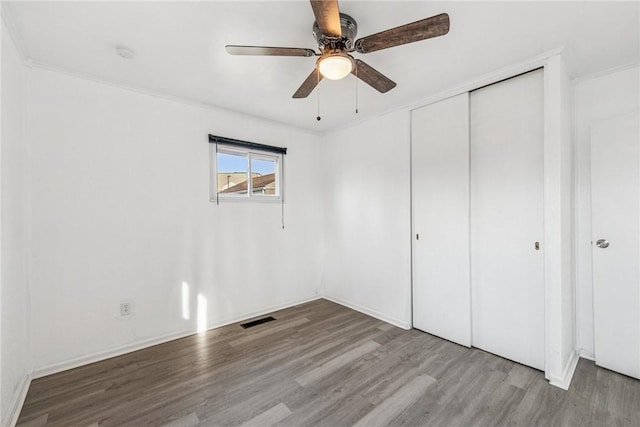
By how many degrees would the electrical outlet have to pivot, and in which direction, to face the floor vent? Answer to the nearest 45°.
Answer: approximately 90° to its left

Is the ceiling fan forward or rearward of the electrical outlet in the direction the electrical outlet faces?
forward

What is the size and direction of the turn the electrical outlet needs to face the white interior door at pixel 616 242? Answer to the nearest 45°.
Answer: approximately 45° to its left
